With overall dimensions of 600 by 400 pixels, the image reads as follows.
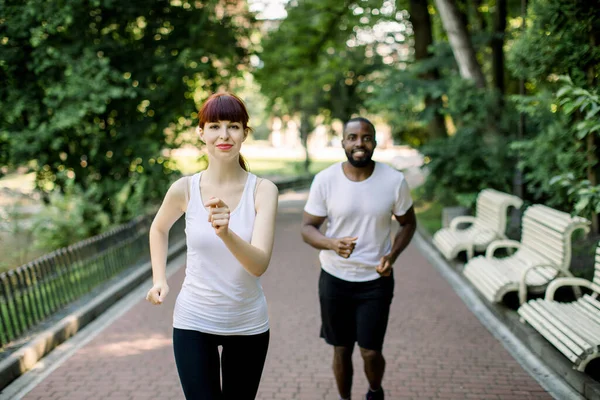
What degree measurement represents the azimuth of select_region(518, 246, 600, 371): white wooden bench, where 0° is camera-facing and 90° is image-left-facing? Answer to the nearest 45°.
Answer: approximately 45°

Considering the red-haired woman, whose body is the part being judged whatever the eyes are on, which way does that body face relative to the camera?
toward the camera

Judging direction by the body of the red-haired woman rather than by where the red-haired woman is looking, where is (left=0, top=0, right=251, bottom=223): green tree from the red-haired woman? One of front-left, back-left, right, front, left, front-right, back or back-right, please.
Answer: back

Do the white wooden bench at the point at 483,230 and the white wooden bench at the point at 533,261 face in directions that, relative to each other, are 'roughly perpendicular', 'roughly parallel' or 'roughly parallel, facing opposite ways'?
roughly parallel

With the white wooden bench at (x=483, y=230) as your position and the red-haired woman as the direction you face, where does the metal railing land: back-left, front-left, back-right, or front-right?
front-right

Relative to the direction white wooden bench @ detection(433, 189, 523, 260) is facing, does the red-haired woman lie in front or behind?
in front

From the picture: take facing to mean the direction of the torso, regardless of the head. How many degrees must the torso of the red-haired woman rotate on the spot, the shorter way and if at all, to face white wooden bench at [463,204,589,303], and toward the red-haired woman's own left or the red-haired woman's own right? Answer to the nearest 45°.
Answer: approximately 135° to the red-haired woman's own left

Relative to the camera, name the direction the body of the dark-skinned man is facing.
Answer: toward the camera

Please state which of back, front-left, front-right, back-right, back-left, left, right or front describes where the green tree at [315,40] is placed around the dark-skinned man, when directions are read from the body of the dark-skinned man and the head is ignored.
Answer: back

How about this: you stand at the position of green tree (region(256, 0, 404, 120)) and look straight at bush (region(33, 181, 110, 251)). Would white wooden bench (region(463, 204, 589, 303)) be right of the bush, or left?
left

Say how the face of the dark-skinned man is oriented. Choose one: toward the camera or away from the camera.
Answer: toward the camera

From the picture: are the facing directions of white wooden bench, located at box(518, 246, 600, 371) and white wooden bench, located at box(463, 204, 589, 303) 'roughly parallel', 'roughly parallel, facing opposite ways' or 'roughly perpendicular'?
roughly parallel

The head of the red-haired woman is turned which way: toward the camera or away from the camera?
toward the camera

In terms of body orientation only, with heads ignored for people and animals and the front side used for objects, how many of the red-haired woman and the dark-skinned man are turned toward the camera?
2

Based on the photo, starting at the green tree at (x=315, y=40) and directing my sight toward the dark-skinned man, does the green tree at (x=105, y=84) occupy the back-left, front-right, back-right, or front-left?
front-right

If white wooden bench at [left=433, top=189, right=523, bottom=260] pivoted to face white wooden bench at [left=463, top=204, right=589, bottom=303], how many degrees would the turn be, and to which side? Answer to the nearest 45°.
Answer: approximately 45° to its left
